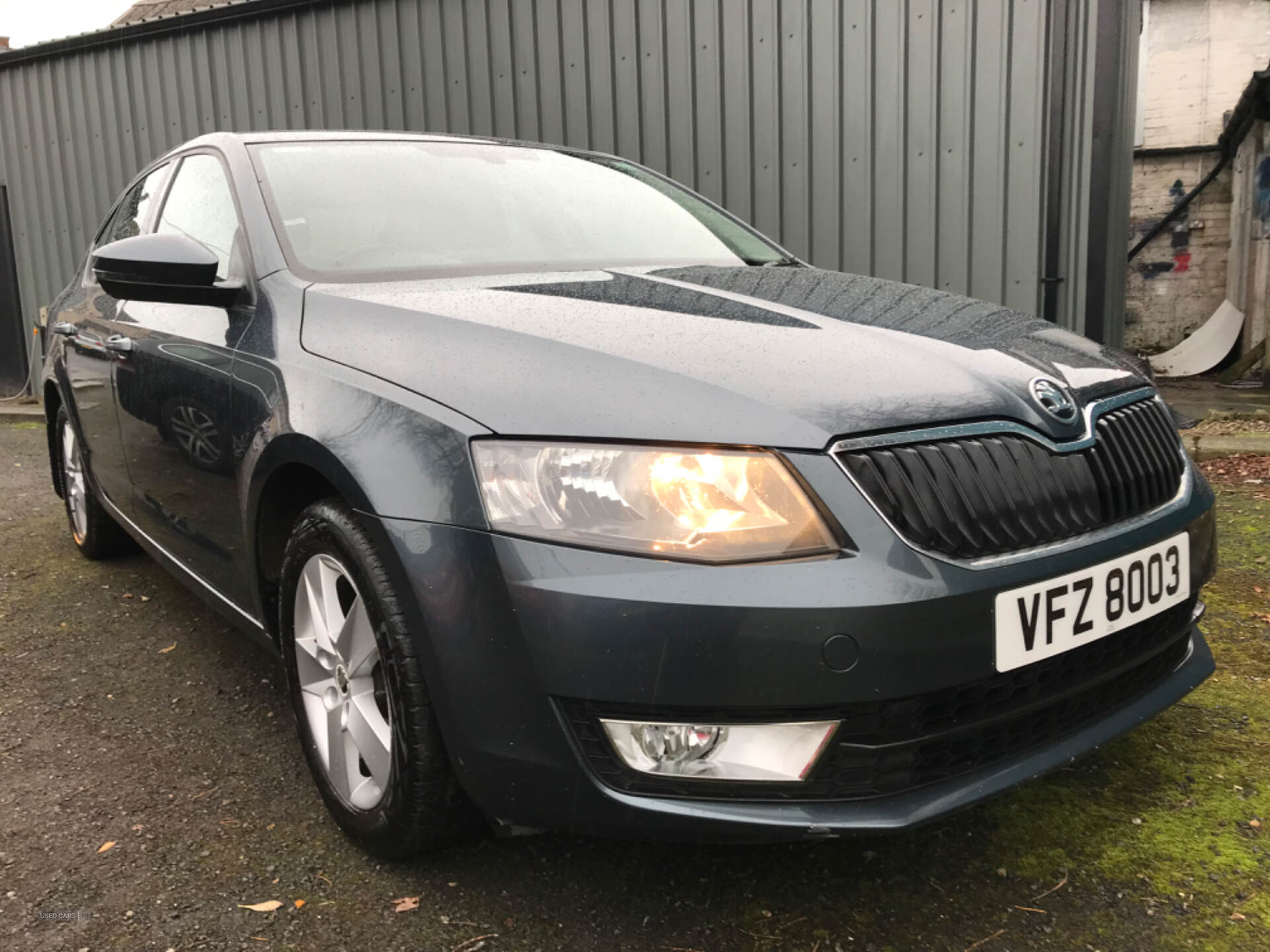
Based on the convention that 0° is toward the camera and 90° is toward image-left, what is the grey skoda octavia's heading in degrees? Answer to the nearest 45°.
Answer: approximately 315°
